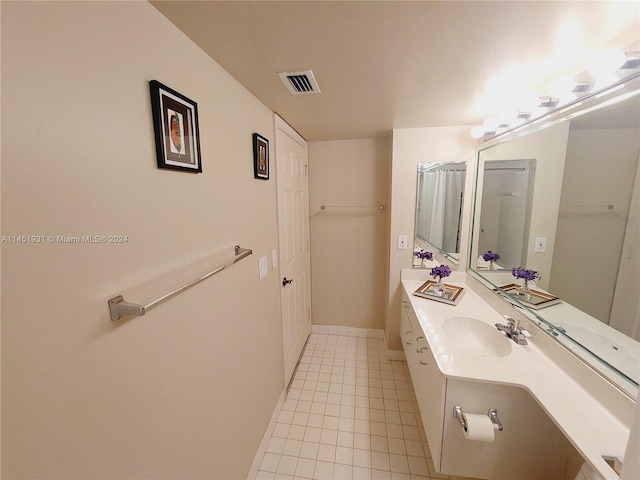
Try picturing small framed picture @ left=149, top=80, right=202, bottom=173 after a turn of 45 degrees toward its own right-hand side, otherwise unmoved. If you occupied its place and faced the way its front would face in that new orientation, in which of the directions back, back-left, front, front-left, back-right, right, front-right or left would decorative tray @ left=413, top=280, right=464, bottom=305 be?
left

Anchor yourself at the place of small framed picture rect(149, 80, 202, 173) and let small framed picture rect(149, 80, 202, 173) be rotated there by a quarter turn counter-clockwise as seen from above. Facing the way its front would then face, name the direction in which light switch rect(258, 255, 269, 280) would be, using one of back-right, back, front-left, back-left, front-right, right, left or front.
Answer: front

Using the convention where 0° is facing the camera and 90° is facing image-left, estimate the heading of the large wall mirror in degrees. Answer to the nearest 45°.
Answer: approximately 45°

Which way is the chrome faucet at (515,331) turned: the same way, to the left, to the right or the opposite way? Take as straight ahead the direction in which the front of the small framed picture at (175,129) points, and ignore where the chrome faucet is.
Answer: the opposite way

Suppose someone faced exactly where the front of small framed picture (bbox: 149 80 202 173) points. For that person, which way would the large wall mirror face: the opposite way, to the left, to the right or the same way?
the opposite way

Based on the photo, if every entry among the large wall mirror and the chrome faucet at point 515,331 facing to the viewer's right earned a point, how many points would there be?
0

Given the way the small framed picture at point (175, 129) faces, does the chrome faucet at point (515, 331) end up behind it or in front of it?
in front

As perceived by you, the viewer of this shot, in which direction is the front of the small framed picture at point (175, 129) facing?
facing the viewer and to the right of the viewer

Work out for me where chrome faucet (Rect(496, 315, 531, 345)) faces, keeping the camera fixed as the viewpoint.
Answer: facing the viewer and to the left of the viewer

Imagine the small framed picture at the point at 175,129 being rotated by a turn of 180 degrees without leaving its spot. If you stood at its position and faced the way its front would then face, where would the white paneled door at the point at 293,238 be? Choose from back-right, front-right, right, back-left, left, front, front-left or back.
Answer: right
